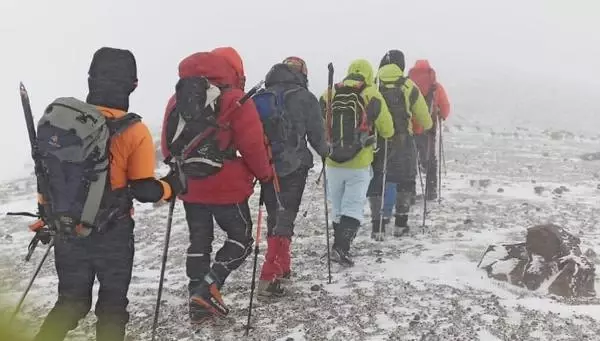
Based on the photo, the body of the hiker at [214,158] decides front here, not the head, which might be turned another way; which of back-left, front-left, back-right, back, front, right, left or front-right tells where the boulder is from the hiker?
front-right

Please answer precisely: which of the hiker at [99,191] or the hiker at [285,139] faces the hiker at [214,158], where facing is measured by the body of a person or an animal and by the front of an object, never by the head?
the hiker at [99,191]

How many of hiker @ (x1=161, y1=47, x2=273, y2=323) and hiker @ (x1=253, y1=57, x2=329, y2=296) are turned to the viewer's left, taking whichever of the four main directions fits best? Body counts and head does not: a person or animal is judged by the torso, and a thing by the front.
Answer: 0

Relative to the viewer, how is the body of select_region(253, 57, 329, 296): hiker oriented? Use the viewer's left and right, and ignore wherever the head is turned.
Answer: facing away from the viewer and to the right of the viewer

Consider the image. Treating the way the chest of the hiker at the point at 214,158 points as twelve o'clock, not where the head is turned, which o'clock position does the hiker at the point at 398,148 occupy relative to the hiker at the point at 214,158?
the hiker at the point at 398,148 is roughly at 12 o'clock from the hiker at the point at 214,158.

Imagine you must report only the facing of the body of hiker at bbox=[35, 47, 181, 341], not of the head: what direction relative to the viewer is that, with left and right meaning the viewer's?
facing away from the viewer and to the right of the viewer

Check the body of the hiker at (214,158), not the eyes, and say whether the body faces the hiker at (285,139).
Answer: yes

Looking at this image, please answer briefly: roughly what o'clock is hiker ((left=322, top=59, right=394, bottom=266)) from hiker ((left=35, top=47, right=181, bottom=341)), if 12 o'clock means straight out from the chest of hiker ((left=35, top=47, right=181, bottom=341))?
hiker ((left=322, top=59, right=394, bottom=266)) is roughly at 12 o'clock from hiker ((left=35, top=47, right=181, bottom=341)).

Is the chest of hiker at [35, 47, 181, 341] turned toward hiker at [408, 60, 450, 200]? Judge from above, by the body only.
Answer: yes

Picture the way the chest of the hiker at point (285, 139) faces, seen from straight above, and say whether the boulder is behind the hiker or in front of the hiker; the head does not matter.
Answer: in front

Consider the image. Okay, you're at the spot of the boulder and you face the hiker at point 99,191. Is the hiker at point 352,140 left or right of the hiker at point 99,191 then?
right

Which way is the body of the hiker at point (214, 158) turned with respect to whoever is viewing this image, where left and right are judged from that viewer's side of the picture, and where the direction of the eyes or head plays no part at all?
facing away from the viewer and to the right of the viewer

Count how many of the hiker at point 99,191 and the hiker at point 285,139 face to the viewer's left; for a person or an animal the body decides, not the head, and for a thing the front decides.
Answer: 0
